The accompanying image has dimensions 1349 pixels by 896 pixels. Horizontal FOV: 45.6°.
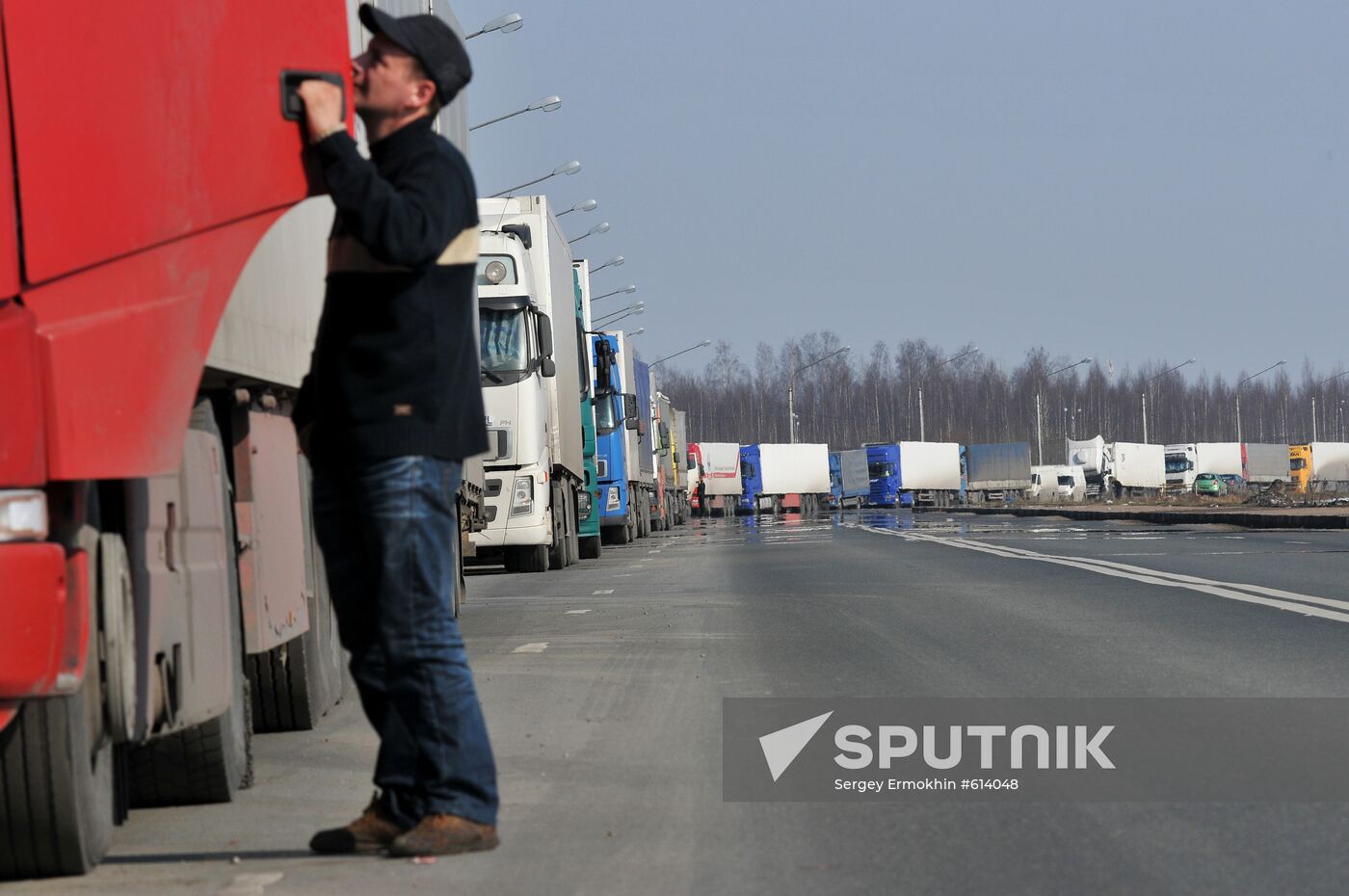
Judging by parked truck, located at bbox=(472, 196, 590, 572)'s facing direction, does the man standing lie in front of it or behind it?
in front

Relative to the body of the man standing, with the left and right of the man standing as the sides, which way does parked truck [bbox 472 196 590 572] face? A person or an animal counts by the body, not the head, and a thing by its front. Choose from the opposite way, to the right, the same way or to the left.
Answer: to the left

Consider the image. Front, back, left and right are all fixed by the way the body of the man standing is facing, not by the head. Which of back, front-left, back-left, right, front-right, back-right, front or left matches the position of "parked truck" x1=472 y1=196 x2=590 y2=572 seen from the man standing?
right

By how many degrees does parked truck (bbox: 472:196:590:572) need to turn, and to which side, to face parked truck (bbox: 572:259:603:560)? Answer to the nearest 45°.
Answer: approximately 180°

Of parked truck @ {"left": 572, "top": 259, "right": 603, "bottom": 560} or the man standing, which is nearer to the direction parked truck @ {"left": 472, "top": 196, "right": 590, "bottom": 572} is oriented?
the man standing

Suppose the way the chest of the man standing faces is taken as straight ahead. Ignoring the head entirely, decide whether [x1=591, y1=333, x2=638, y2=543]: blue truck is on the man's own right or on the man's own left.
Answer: on the man's own right

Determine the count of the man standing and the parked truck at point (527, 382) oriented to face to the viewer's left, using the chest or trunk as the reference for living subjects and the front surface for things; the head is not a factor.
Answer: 1

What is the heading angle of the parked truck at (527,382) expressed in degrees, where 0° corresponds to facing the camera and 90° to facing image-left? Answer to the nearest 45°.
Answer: approximately 0°

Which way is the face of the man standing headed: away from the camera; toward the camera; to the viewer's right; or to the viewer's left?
to the viewer's left

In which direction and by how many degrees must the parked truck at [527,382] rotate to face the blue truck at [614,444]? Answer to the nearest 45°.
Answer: approximately 180°

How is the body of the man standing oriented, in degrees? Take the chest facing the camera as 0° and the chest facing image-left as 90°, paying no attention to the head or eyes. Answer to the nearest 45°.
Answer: approximately 90°

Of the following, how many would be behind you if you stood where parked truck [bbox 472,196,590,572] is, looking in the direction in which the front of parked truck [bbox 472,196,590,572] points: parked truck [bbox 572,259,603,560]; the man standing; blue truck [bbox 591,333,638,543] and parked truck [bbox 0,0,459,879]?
2
